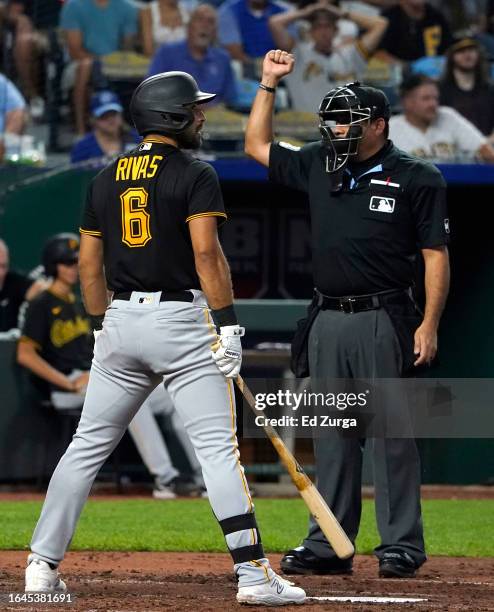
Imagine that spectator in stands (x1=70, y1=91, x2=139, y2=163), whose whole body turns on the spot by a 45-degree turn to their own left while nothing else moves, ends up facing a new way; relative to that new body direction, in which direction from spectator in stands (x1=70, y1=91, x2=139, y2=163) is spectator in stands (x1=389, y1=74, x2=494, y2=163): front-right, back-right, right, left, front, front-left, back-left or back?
front-left

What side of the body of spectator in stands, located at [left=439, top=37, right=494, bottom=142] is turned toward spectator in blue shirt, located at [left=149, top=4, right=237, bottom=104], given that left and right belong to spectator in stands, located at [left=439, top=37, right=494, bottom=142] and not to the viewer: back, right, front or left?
right

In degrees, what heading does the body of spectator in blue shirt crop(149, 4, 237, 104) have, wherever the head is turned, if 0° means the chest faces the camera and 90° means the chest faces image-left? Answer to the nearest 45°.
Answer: approximately 0°
